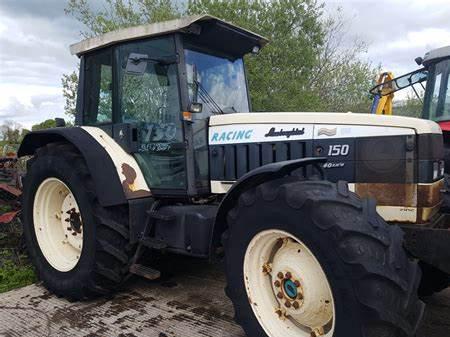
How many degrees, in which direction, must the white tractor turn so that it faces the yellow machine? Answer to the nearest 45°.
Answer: approximately 90° to its left

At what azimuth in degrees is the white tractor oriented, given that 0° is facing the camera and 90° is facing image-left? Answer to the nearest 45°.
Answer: approximately 315°

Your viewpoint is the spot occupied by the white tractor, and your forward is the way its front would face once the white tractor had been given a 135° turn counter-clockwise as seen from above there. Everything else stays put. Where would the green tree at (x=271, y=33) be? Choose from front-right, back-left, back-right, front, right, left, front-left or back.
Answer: front
